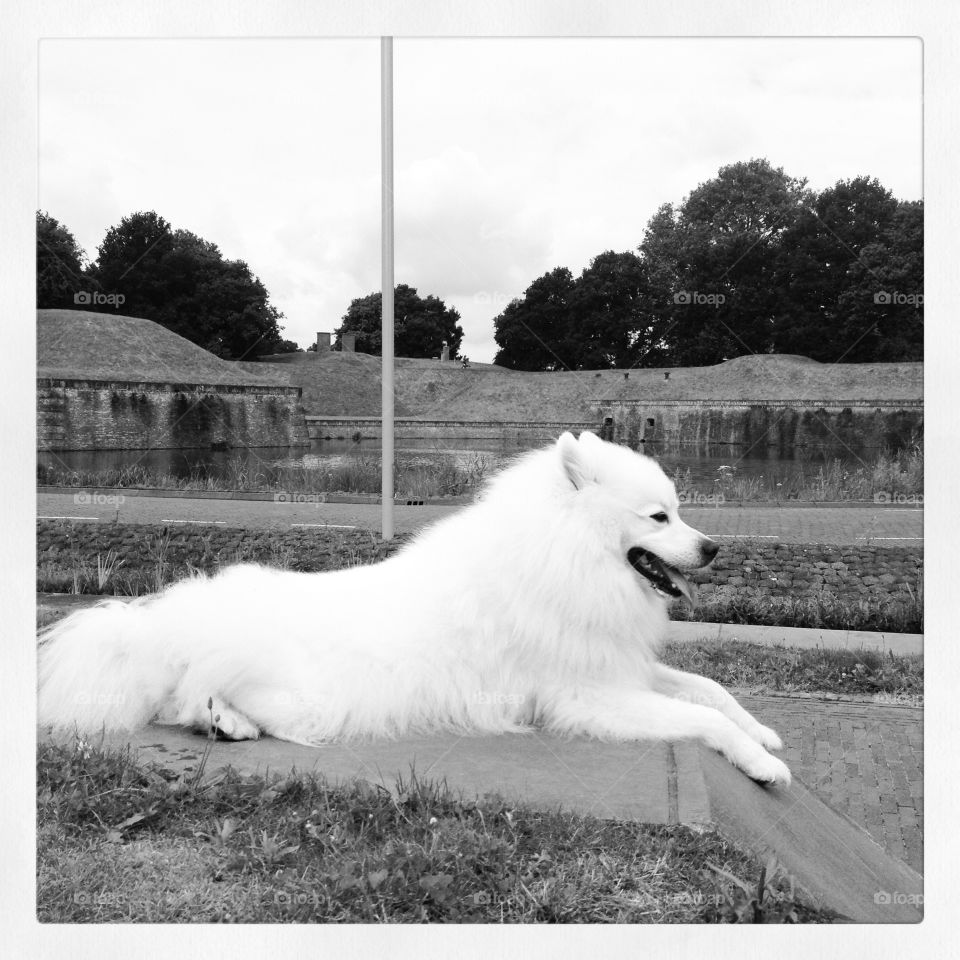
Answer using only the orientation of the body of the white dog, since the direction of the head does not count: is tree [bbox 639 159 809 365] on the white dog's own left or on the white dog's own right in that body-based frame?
on the white dog's own left

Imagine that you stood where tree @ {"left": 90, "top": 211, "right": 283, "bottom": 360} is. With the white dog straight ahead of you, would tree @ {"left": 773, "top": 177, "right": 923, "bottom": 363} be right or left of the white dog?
left

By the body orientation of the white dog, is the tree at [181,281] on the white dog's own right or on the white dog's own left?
on the white dog's own left

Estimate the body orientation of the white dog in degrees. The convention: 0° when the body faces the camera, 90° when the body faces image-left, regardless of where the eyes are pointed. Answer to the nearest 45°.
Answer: approximately 270°

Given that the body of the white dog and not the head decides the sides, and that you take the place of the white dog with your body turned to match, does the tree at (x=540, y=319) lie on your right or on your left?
on your left

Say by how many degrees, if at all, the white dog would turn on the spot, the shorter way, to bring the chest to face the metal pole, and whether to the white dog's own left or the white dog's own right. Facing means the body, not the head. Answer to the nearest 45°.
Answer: approximately 90° to the white dog's own left

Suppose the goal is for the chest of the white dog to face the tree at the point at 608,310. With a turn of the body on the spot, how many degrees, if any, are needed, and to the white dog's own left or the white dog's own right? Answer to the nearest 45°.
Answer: approximately 90° to the white dog's own left

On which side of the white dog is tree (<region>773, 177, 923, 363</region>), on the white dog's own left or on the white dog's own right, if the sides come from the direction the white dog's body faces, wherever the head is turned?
on the white dog's own left
